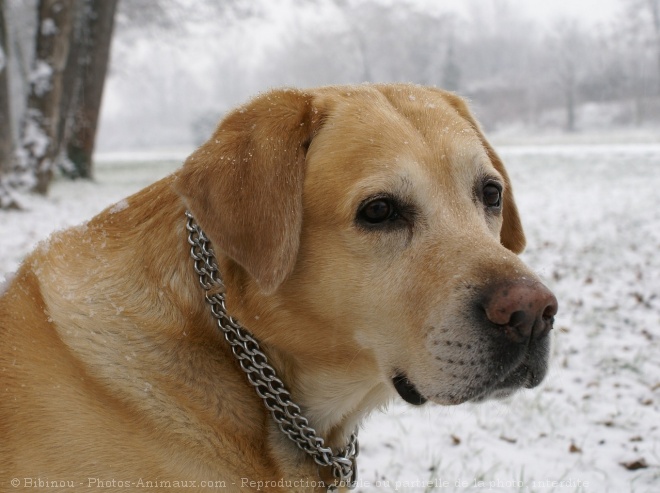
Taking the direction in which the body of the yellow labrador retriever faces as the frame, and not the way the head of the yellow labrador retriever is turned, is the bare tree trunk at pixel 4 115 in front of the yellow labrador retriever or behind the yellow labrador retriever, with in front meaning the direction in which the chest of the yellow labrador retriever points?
behind

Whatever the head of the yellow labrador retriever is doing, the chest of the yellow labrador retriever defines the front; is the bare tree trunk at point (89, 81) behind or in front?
behind

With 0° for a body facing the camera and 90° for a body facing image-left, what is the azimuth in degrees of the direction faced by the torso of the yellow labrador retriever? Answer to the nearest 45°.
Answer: approximately 315°
